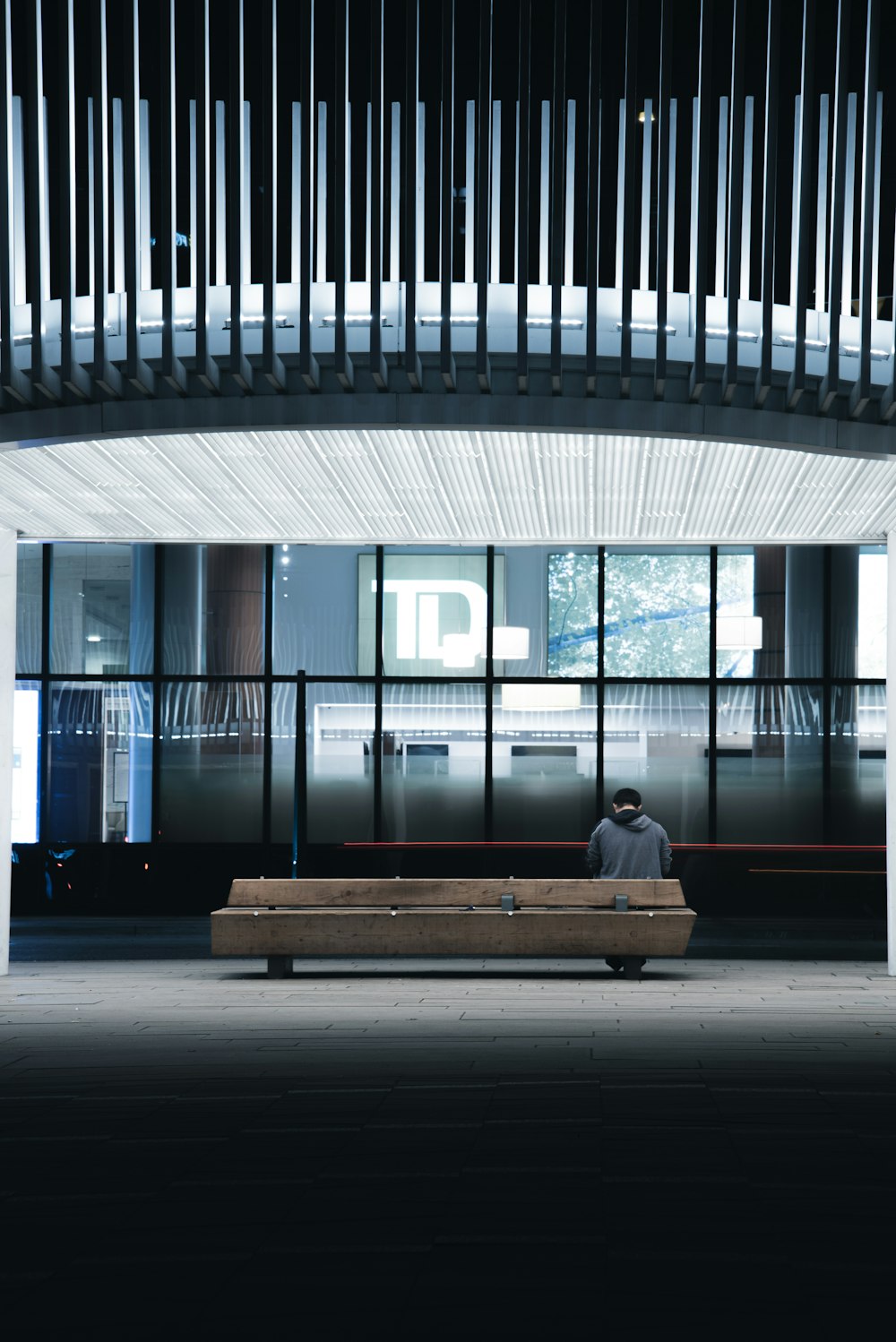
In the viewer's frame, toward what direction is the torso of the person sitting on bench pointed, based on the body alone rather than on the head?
away from the camera

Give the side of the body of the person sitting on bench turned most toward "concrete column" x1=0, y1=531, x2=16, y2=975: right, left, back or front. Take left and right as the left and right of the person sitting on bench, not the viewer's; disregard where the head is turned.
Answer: left

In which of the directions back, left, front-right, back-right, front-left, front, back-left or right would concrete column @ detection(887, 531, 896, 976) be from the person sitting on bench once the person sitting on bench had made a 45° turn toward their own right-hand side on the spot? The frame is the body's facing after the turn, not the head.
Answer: front-right

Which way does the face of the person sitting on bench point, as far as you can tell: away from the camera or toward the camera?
away from the camera
